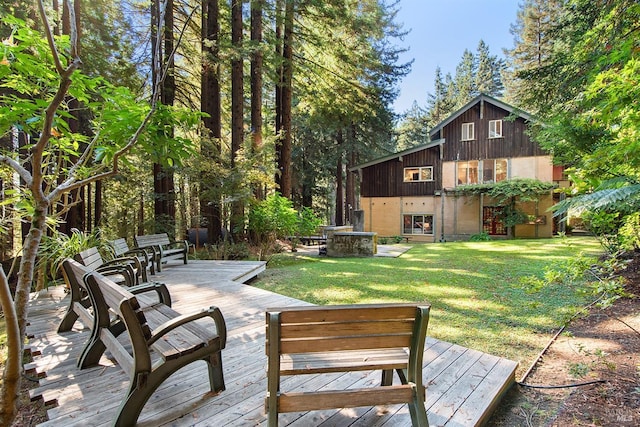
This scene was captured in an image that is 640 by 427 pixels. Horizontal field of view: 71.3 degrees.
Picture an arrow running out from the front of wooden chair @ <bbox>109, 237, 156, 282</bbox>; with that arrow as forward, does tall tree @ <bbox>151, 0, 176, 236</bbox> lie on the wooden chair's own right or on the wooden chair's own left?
on the wooden chair's own left

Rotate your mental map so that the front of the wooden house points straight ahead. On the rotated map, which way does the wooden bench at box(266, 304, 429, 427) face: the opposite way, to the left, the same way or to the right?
the opposite way

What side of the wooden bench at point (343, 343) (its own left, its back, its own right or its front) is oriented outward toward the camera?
back

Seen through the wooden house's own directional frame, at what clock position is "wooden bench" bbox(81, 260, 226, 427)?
The wooden bench is roughly at 12 o'clock from the wooden house.

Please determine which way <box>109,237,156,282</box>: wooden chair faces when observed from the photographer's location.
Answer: facing the viewer and to the right of the viewer

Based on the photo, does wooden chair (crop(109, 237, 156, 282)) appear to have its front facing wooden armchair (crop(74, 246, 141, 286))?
no

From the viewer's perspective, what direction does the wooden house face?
toward the camera

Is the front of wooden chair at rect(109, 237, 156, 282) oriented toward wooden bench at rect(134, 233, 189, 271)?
no

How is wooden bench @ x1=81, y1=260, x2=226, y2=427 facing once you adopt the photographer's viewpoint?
facing away from the viewer and to the right of the viewer

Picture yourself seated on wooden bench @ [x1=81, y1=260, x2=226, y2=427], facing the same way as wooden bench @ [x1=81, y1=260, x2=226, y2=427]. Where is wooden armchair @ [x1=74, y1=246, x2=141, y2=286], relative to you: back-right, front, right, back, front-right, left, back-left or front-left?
front-left

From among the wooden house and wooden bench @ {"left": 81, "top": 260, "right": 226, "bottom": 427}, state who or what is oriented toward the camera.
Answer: the wooden house

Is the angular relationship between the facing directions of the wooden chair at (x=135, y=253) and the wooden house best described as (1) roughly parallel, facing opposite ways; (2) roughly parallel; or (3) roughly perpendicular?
roughly perpendicular

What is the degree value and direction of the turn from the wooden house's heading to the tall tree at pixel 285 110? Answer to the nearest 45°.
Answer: approximately 45° to its right

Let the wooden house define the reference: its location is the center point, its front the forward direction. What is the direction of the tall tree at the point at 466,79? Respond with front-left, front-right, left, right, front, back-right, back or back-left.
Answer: back

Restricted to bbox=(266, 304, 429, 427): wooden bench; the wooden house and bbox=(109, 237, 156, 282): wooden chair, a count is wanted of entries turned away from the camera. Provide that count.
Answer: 1

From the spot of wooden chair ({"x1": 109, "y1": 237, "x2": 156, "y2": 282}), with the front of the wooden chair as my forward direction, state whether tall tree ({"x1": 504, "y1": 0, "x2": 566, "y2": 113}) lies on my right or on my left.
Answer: on my left
